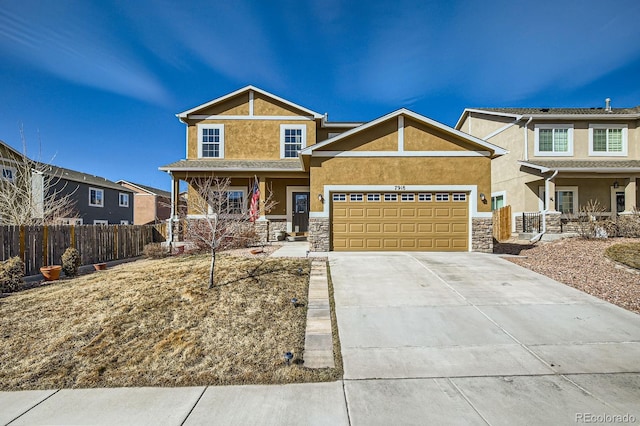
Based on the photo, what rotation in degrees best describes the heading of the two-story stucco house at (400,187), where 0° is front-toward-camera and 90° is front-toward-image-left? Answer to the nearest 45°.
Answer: approximately 0°

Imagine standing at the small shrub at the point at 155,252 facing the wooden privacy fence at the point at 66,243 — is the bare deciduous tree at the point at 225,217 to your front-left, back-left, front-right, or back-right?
back-left

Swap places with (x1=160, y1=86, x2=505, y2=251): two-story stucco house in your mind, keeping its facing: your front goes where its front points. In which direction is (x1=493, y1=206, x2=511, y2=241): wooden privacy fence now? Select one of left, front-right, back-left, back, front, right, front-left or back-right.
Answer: back-left

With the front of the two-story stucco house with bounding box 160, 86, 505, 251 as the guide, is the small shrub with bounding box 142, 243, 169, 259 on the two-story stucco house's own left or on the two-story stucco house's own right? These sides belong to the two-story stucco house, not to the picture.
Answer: on the two-story stucco house's own right

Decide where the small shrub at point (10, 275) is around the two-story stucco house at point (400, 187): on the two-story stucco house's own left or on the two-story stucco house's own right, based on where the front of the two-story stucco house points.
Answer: on the two-story stucco house's own right

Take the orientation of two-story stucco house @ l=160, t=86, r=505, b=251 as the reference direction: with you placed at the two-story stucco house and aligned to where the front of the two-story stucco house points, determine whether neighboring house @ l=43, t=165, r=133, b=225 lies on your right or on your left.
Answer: on your right
